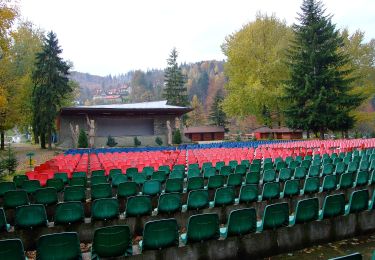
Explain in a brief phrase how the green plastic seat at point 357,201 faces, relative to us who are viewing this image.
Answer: facing away from the viewer and to the left of the viewer

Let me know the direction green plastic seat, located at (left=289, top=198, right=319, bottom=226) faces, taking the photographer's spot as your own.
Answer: facing away from the viewer and to the left of the viewer

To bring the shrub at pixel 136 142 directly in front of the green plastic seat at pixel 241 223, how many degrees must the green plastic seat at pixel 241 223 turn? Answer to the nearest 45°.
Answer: approximately 45° to its right

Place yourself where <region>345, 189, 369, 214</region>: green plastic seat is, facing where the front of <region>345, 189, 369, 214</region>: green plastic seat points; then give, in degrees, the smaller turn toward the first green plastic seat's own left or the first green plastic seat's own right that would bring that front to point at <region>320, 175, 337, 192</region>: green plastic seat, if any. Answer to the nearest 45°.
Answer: approximately 45° to the first green plastic seat's own right

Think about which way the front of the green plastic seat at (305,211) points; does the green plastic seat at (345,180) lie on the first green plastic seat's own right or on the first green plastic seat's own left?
on the first green plastic seat's own right

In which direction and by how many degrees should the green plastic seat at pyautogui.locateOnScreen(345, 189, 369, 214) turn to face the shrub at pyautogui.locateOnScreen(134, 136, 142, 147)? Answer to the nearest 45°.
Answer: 0° — it already faces it

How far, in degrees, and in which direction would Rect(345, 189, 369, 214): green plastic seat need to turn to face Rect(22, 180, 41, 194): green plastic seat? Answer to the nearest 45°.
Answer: approximately 45° to its left

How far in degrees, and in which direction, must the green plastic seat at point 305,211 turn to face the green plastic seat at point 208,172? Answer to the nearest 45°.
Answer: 0° — it already faces it

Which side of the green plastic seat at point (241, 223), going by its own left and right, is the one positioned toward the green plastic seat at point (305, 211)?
right

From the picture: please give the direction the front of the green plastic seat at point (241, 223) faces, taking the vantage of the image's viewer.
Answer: facing away from the viewer and to the left of the viewer

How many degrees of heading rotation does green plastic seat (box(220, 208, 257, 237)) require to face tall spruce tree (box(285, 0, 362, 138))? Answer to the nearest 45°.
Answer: approximately 45° to its right

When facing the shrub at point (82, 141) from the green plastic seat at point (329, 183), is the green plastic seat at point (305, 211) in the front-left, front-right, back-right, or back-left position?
back-left
